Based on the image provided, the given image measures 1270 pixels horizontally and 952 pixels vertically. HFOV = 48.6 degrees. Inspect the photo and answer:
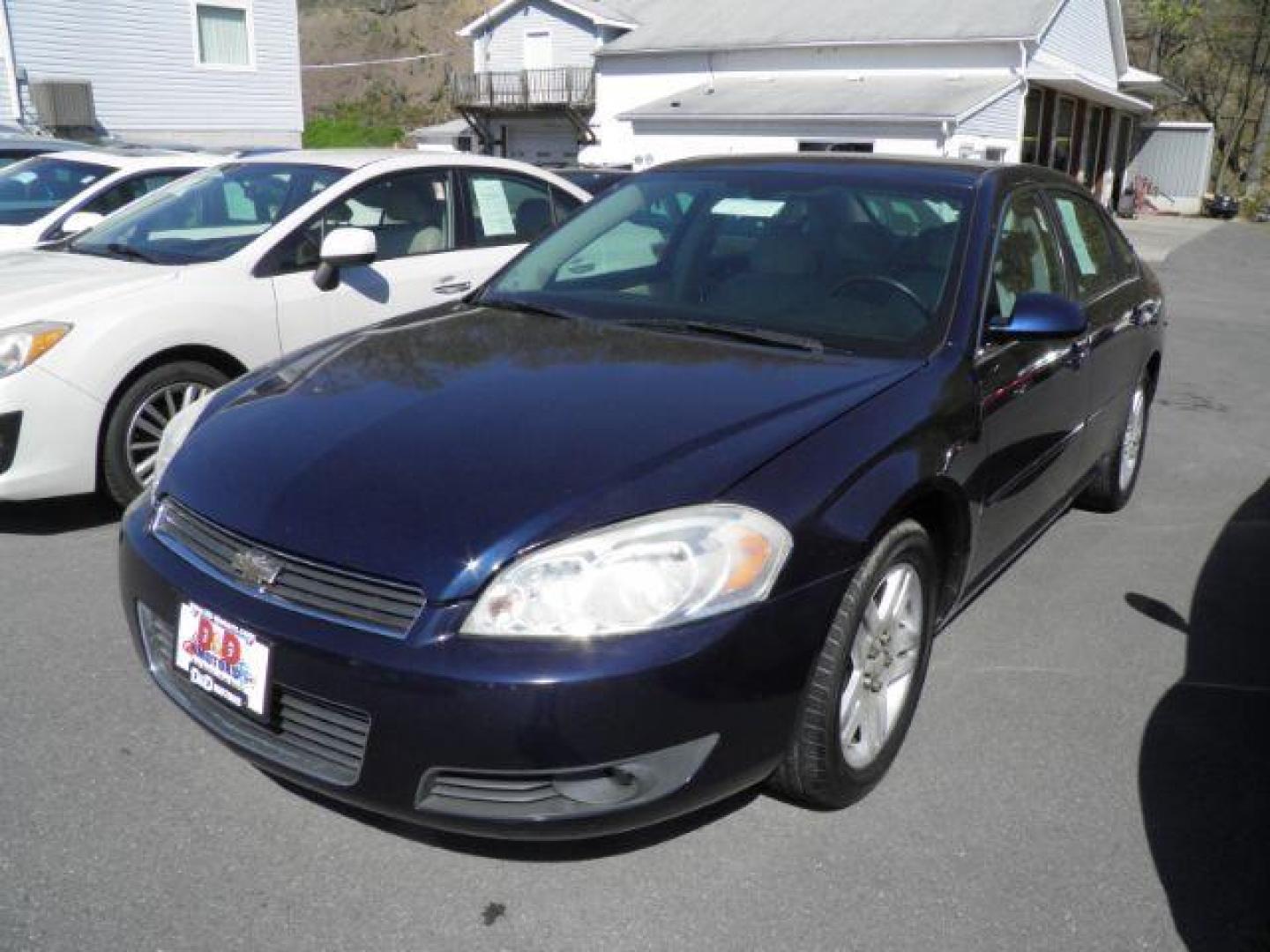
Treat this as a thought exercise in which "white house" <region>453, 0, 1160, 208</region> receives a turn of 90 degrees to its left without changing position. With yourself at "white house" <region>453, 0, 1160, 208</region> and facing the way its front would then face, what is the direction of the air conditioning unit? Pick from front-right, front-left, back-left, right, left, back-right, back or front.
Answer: back

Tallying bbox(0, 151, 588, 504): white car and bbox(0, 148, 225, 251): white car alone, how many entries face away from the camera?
0

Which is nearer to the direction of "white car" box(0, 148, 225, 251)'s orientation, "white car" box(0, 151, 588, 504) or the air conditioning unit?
the white car

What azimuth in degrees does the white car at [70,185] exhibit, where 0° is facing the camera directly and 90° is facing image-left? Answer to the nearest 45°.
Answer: approximately 45°

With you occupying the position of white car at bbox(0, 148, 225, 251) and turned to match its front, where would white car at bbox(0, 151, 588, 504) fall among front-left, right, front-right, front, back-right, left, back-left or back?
front-left

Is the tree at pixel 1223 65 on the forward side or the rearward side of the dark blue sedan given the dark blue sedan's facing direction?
on the rearward side

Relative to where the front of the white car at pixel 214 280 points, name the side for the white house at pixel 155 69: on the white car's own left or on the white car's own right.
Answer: on the white car's own right

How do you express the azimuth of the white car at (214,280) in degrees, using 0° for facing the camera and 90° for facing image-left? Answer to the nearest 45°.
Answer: approximately 45°

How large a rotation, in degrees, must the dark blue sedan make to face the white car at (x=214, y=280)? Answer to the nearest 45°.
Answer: approximately 90° to its right

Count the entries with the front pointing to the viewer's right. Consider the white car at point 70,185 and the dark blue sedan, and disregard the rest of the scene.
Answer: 0

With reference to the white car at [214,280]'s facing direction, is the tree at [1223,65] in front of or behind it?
behind

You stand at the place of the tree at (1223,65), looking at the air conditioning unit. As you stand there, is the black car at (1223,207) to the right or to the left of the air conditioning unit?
left

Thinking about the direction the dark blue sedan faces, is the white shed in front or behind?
behind
